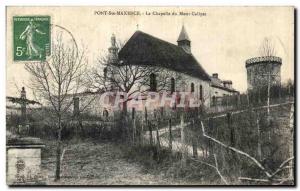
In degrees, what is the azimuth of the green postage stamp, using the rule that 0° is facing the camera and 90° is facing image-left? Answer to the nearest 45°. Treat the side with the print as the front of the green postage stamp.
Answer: approximately 0°
